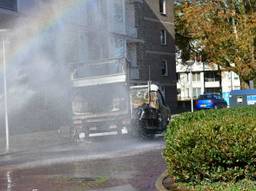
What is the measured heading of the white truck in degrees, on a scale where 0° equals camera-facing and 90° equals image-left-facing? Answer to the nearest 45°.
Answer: approximately 45°

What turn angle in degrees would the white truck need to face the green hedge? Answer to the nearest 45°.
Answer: approximately 45° to its left
